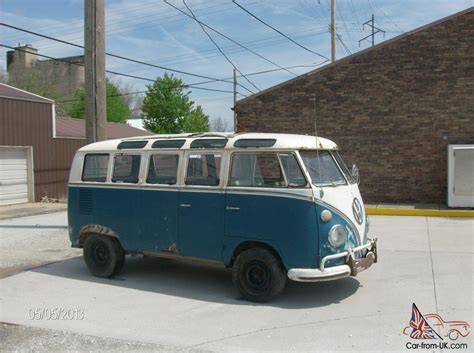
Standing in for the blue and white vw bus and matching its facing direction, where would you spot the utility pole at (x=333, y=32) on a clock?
The utility pole is roughly at 8 o'clock from the blue and white vw bus.

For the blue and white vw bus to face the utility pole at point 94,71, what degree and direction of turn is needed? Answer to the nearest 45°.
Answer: approximately 180°

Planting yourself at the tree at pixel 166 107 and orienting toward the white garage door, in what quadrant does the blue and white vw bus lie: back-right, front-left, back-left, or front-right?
front-left

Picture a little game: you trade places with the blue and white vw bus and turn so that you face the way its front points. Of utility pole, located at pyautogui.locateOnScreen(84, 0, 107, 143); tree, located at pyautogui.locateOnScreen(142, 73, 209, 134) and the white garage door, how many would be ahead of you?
0

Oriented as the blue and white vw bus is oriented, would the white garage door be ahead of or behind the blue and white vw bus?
behind

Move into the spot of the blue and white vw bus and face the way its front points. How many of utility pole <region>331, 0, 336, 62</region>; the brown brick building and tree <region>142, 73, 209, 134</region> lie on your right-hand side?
0

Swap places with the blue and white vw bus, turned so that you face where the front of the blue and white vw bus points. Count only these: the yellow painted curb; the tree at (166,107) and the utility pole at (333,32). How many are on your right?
0

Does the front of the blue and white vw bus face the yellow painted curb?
no

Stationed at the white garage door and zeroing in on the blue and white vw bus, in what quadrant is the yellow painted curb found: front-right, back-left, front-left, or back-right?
front-left

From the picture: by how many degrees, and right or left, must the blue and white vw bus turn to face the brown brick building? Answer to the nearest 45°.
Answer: approximately 90° to its left

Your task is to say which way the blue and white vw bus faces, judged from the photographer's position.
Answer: facing the viewer and to the right of the viewer

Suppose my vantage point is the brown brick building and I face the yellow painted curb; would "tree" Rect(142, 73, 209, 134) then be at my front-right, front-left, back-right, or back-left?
back-right

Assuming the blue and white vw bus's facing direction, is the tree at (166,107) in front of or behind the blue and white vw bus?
behind
